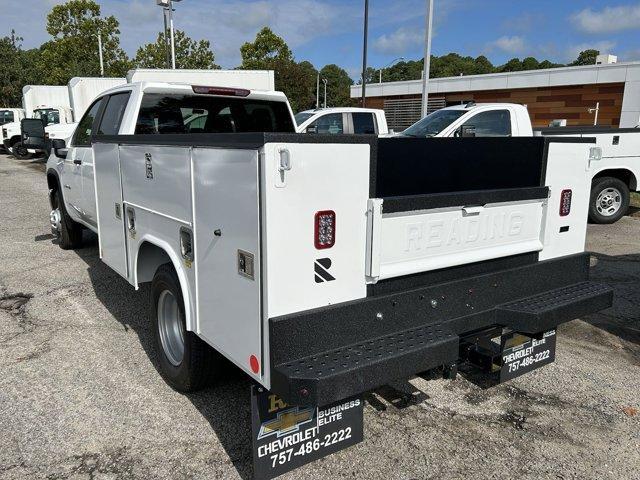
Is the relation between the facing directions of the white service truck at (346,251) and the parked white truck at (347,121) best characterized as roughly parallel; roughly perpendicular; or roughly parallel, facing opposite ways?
roughly perpendicular

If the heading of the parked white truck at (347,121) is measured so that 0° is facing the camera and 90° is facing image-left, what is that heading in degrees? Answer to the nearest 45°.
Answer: approximately 45°

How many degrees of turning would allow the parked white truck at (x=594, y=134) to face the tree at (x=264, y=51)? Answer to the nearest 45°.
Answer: approximately 90° to its right

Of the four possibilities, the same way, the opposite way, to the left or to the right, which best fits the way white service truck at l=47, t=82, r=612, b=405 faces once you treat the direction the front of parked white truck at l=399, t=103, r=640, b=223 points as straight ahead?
to the right

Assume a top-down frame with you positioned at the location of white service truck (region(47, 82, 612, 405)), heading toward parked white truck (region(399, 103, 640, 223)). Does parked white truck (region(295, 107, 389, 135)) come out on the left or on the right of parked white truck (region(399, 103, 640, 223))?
left

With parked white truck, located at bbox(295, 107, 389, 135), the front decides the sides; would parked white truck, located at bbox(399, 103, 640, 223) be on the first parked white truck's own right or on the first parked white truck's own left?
on the first parked white truck's own left

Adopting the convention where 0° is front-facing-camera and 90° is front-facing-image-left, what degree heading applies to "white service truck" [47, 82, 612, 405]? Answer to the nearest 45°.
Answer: approximately 135°
